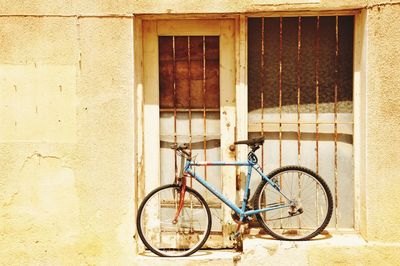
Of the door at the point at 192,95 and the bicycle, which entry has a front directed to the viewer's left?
the bicycle

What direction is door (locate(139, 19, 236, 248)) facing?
toward the camera

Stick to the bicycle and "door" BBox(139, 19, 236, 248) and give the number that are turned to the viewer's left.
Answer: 1

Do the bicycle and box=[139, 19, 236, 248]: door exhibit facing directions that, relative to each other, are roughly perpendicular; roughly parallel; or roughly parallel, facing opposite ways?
roughly perpendicular

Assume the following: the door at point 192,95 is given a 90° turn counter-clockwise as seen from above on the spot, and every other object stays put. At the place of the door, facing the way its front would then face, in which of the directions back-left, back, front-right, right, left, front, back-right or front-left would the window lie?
front

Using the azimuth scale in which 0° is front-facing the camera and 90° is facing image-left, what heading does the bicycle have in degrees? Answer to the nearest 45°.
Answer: approximately 90°
